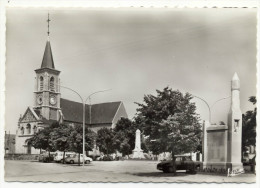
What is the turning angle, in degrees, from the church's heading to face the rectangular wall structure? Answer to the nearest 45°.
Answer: approximately 90° to its left

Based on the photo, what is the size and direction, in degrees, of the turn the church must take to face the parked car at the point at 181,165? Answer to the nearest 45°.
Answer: approximately 90° to its left

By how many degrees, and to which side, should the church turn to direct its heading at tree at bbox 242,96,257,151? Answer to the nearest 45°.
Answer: approximately 90° to its left

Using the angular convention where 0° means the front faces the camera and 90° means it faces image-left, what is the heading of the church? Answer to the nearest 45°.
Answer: approximately 45°

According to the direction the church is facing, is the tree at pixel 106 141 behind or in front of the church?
behind

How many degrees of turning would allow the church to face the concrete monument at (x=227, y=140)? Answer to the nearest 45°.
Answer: approximately 90° to its left

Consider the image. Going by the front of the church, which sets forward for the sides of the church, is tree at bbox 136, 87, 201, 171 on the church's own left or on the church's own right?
on the church's own left
